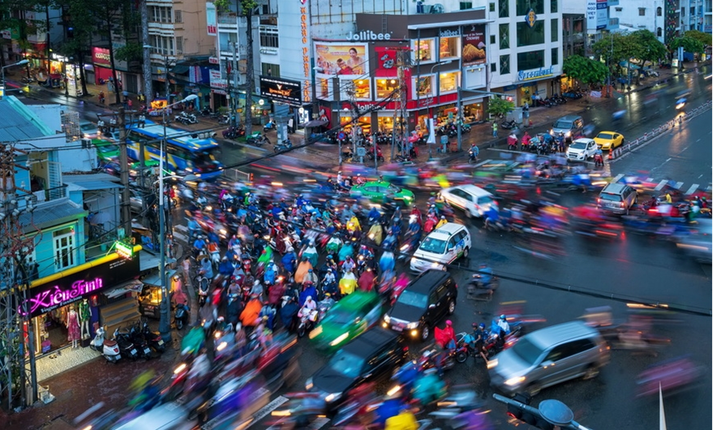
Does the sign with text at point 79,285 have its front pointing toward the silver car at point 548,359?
yes

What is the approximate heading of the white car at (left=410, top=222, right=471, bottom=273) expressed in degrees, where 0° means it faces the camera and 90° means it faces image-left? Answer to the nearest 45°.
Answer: approximately 45°

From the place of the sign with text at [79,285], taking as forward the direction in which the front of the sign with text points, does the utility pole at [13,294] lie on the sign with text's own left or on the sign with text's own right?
on the sign with text's own right

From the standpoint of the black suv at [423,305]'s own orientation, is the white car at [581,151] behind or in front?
behind

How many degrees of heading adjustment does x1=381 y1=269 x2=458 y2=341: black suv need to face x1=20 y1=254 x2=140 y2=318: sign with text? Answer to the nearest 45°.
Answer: approximately 45° to its right

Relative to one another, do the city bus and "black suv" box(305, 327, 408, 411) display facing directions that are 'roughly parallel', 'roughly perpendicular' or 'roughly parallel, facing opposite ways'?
roughly perpendicular

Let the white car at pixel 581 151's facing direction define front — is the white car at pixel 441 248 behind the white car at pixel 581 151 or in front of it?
in front

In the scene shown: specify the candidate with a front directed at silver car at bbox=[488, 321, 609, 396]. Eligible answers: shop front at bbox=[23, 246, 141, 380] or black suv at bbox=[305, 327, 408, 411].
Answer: the shop front

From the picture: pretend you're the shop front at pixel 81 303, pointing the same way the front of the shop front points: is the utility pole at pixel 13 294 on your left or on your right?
on your right

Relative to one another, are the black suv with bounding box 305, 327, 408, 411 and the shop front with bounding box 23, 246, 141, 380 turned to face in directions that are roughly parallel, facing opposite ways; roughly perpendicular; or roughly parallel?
roughly perpendicular
